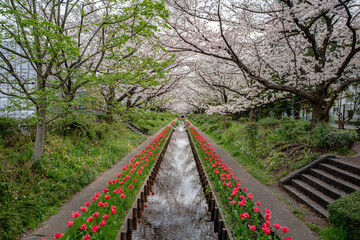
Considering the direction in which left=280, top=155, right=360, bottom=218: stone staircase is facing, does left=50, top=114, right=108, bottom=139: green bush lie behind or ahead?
ahead

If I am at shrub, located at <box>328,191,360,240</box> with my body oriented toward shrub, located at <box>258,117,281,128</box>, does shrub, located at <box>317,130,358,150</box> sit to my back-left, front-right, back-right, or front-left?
front-right

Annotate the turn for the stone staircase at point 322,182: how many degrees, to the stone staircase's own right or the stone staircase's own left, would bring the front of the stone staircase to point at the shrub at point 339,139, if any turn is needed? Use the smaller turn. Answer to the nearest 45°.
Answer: approximately 135° to the stone staircase's own right

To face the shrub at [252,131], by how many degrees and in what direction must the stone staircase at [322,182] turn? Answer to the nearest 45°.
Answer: approximately 90° to its right

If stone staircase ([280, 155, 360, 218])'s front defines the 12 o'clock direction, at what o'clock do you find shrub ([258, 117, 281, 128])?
The shrub is roughly at 4 o'clock from the stone staircase.

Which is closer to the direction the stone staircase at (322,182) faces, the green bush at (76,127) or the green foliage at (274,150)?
the green bush

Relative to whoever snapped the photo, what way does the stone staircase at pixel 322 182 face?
facing the viewer and to the left of the viewer

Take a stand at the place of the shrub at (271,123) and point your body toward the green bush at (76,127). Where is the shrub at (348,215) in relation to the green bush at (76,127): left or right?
left

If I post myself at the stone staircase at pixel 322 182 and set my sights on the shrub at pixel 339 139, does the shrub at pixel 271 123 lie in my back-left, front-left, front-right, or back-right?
front-left

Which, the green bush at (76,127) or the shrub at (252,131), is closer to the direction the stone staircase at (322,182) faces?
the green bush

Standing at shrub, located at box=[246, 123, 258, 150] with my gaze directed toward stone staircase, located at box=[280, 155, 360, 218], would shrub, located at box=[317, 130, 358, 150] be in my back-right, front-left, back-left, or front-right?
front-left
